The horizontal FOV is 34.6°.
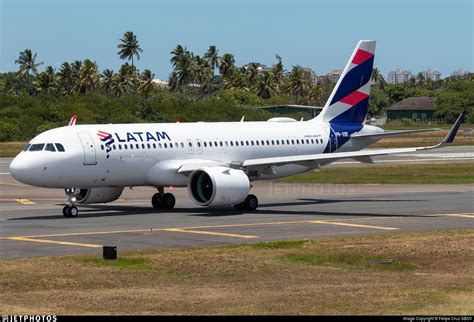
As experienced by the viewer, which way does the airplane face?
facing the viewer and to the left of the viewer
